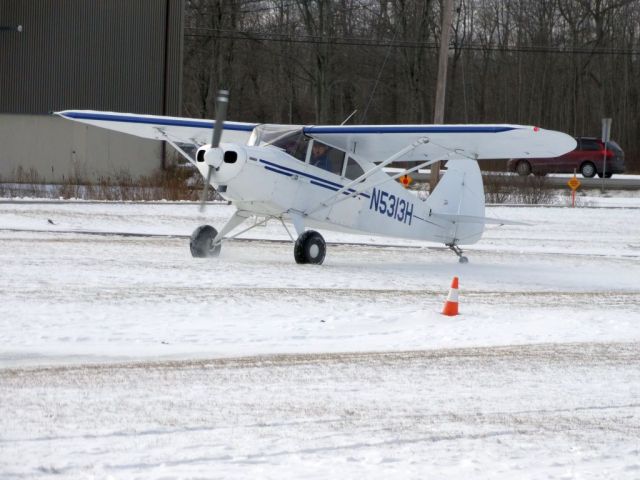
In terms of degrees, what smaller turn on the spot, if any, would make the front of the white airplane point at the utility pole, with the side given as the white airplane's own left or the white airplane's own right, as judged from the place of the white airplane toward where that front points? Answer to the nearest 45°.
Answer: approximately 135° to the white airplane's own right

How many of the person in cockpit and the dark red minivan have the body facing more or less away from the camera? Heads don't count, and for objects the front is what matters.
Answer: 0

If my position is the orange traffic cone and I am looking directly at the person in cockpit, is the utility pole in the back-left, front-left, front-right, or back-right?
front-right

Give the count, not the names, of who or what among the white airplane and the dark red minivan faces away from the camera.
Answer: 0

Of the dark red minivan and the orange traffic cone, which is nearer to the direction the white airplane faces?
the orange traffic cone

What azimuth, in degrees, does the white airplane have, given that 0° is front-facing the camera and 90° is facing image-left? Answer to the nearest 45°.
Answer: approximately 45°

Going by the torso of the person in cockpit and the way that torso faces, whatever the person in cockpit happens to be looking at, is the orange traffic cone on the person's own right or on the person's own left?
on the person's own left
